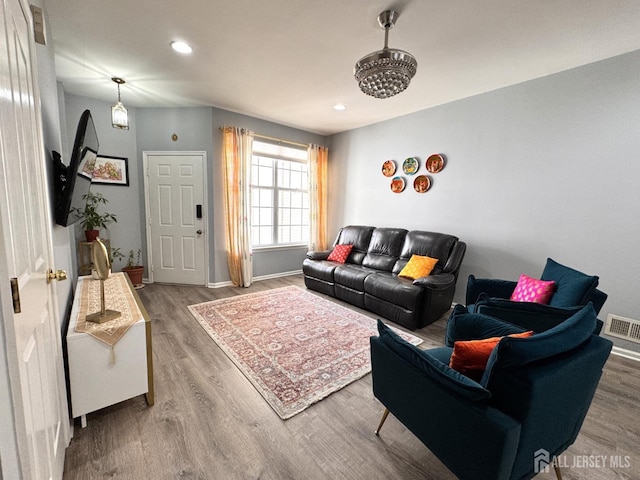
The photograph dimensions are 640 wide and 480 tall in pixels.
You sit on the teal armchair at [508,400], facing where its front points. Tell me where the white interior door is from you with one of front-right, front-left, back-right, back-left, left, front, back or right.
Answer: left

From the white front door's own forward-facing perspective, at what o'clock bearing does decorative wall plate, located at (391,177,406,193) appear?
The decorative wall plate is roughly at 10 o'clock from the white front door.

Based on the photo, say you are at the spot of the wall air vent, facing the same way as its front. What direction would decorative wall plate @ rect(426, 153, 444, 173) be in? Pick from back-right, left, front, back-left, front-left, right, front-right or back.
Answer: right

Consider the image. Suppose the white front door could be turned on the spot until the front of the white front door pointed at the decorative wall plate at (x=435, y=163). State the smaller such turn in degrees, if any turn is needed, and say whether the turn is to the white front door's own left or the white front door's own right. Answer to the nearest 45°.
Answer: approximately 45° to the white front door's own left

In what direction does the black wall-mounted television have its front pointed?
to the viewer's right

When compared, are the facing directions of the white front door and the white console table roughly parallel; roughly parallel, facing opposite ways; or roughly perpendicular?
roughly perpendicular

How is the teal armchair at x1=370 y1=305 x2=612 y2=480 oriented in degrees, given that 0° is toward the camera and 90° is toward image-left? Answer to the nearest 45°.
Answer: approximately 135°

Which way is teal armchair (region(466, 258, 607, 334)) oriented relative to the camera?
to the viewer's left

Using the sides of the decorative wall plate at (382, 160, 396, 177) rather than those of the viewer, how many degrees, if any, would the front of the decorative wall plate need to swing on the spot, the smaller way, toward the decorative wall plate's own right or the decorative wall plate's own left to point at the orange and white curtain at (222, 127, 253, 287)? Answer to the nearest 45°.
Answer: approximately 45° to the decorative wall plate's own right
